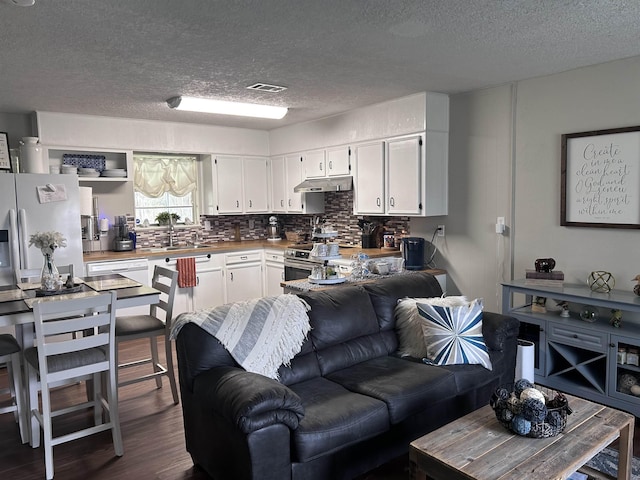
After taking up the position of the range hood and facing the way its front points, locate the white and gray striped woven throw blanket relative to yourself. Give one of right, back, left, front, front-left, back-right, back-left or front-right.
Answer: front-left

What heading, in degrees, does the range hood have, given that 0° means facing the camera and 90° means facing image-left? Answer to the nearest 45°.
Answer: approximately 45°

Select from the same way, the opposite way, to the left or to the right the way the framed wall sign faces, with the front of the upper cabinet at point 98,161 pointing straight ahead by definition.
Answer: to the right

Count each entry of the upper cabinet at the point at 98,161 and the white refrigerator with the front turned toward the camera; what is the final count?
2

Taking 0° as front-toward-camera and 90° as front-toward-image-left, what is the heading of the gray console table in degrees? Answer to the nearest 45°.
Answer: approximately 45°

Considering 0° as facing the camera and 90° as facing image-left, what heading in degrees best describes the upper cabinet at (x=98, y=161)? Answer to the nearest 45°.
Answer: approximately 0°

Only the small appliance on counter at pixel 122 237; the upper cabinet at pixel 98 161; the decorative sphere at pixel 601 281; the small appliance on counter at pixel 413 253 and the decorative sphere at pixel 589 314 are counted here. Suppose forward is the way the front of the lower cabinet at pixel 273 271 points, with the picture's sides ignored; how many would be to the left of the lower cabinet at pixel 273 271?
3

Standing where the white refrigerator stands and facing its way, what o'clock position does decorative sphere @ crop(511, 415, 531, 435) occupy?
The decorative sphere is roughly at 11 o'clock from the white refrigerator.

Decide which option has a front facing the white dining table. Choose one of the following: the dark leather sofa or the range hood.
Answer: the range hood
